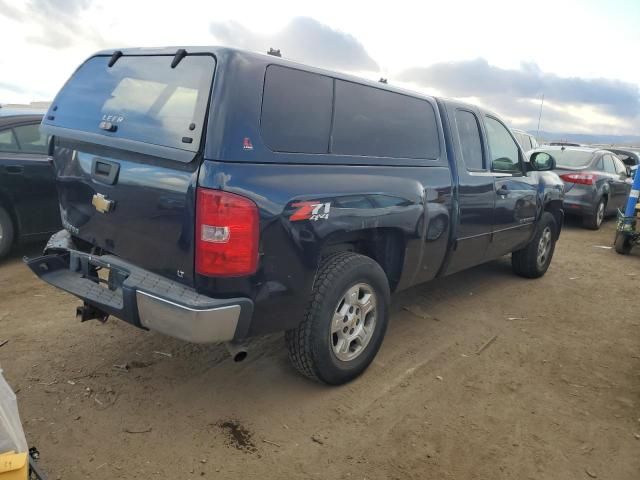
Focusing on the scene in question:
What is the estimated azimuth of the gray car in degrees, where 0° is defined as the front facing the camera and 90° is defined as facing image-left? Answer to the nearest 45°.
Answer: approximately 225°

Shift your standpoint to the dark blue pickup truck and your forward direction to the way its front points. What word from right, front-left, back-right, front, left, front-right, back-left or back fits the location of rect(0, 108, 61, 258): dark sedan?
left

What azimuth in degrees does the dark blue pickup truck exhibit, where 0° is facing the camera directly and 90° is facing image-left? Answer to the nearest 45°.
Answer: approximately 225°

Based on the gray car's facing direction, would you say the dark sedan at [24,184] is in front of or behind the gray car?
behind

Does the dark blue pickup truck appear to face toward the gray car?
yes

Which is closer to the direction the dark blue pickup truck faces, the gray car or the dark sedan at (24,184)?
the gray car

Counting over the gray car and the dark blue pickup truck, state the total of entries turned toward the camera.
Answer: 0
